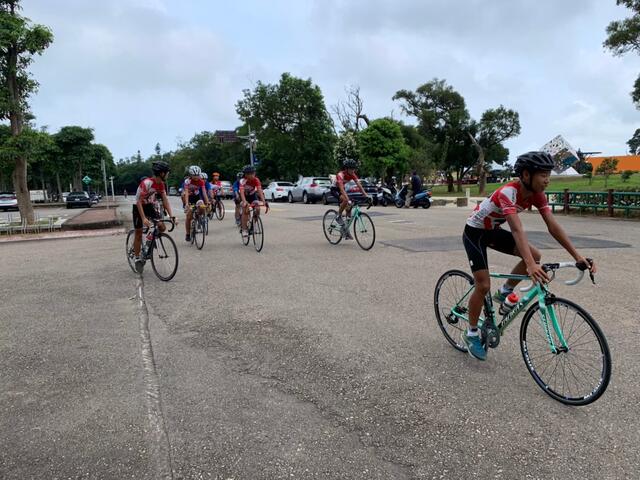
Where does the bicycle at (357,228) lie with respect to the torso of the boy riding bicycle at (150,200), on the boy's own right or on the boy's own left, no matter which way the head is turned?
on the boy's own left

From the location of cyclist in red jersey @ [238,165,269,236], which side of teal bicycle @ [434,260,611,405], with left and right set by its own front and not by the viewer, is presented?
back

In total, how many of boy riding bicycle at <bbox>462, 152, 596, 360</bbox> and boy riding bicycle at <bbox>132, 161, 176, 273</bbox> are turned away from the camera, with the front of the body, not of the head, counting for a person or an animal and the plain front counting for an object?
0

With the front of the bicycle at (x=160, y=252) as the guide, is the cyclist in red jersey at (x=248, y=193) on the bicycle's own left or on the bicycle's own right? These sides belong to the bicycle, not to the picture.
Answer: on the bicycle's own left

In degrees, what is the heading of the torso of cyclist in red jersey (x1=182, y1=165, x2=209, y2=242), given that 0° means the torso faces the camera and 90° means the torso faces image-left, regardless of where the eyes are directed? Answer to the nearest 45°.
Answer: approximately 0°

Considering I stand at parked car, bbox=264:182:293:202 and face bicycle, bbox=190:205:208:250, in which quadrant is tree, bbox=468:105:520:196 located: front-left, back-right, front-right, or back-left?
back-left

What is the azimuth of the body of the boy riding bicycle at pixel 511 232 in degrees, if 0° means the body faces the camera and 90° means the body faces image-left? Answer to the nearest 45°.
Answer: approximately 315°
